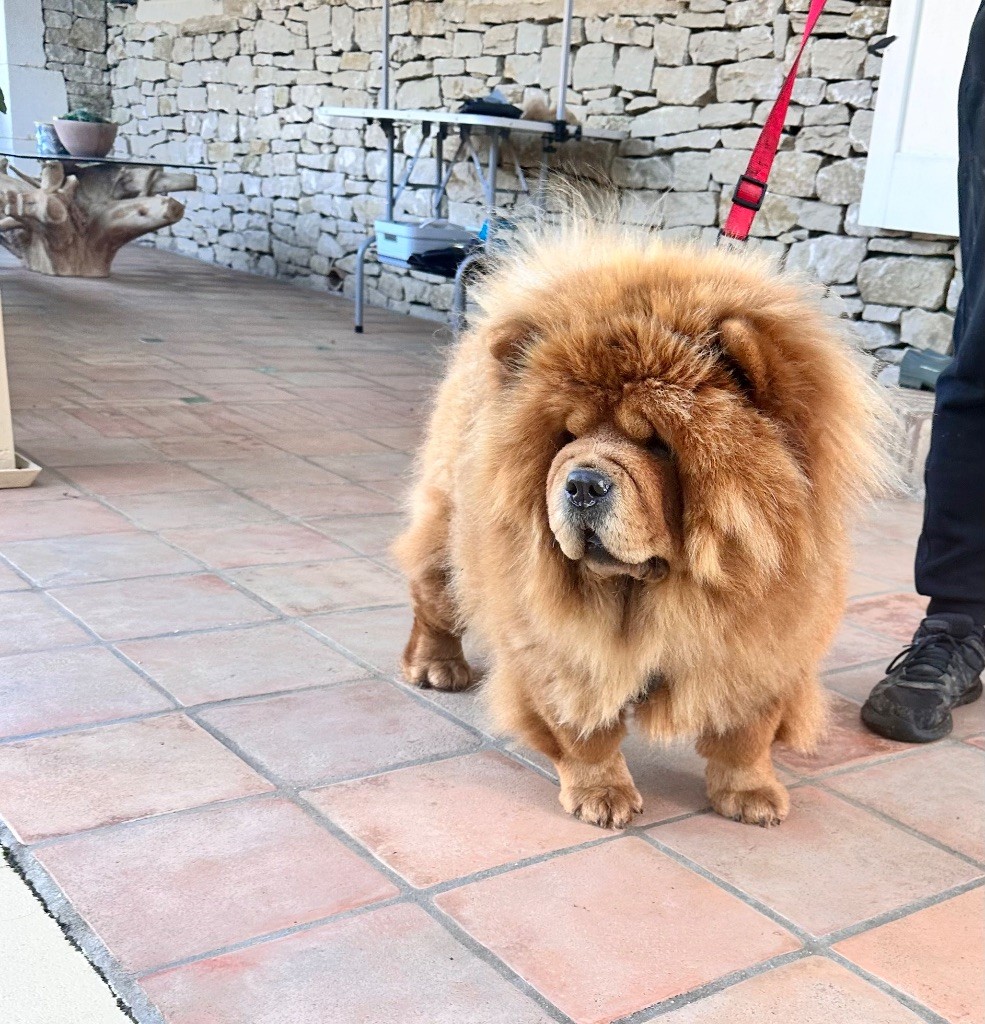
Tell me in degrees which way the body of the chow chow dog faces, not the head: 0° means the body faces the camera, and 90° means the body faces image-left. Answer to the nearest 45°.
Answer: approximately 0°

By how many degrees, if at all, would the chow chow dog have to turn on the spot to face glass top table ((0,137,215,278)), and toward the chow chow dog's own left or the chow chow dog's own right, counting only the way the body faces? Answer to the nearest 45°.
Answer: approximately 135° to the chow chow dog's own right

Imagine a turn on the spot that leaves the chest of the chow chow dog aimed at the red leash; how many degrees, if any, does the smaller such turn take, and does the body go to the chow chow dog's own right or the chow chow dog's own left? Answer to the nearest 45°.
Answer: approximately 90° to the chow chow dog's own left

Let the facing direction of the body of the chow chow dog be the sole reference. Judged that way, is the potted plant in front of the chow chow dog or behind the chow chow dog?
behind

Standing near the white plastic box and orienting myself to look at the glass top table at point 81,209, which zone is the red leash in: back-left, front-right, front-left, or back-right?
back-left

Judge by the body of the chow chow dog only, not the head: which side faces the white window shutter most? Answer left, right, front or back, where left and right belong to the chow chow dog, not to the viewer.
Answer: back

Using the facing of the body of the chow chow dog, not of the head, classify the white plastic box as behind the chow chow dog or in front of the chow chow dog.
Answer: behind
